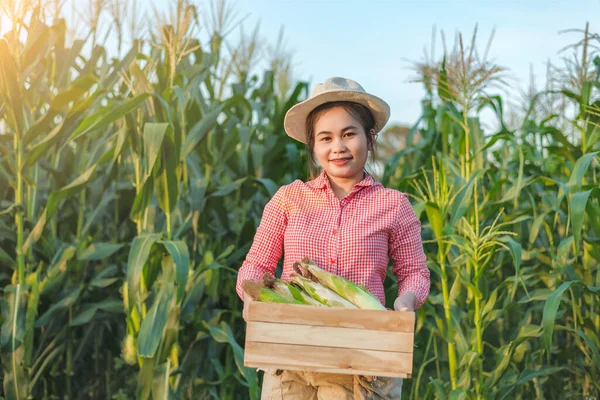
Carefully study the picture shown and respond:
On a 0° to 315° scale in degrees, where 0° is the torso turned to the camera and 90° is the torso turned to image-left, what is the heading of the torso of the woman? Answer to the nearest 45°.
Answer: approximately 0°
